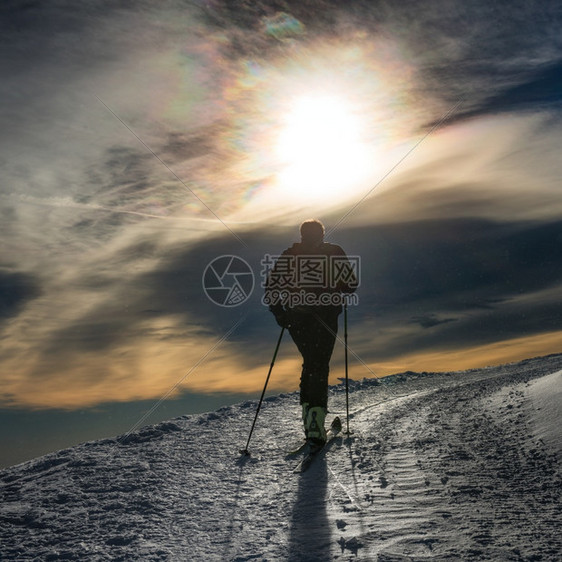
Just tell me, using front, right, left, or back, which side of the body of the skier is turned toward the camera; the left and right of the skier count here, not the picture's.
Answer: back
